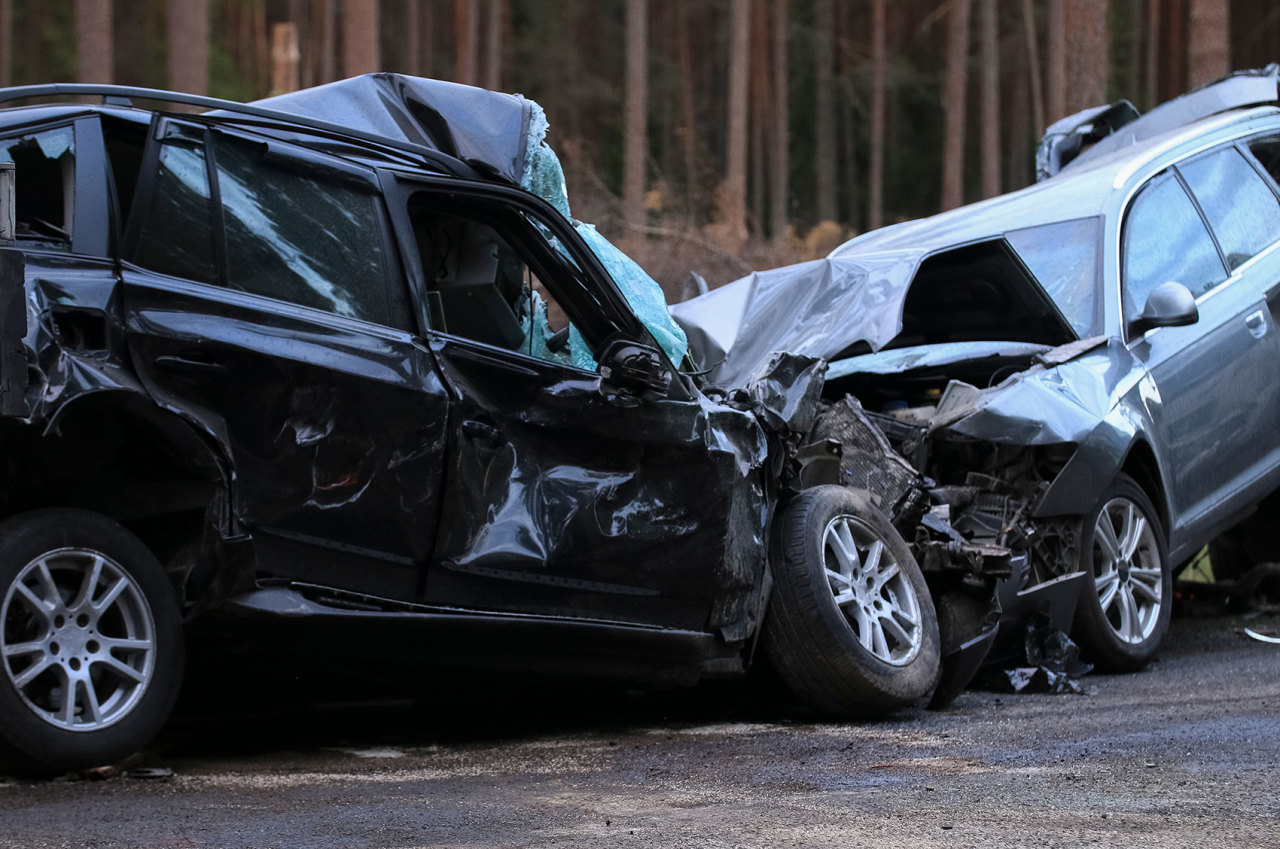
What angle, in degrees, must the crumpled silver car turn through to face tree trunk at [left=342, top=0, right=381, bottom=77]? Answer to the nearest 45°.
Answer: approximately 90° to its right

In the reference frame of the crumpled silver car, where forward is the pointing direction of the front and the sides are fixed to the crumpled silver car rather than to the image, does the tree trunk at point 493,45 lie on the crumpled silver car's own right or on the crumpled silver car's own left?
on the crumpled silver car's own right

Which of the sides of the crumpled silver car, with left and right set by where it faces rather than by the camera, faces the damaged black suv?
front

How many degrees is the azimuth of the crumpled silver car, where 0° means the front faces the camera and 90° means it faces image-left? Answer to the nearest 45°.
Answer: approximately 45°

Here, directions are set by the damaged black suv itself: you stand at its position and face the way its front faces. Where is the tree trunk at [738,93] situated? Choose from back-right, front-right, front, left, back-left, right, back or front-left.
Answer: front-left

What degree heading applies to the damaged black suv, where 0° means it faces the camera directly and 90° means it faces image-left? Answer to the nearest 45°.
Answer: approximately 225°

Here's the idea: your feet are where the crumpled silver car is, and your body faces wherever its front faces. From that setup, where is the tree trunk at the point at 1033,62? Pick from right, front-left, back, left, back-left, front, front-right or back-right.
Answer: back-right

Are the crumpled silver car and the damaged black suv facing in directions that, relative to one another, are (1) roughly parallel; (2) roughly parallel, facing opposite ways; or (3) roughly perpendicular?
roughly parallel, facing opposite ways

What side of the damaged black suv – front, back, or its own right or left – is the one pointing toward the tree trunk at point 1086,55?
front

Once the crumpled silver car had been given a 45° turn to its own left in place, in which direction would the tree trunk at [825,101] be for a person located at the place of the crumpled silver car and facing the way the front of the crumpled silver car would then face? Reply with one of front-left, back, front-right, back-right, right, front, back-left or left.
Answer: back

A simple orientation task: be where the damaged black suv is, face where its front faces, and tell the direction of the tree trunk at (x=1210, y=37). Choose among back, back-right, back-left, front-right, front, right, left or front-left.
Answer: front

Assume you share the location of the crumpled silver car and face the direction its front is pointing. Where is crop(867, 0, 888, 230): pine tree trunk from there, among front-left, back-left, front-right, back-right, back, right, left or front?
back-right
